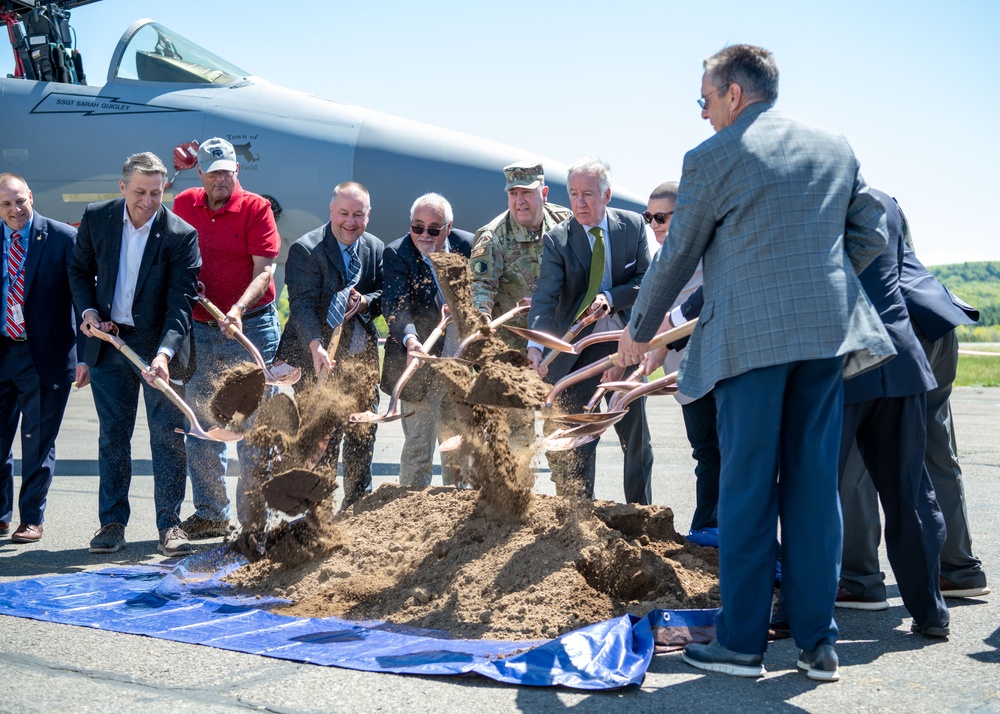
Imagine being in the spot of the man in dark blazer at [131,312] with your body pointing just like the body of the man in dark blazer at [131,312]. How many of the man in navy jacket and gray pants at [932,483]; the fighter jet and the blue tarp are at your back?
1

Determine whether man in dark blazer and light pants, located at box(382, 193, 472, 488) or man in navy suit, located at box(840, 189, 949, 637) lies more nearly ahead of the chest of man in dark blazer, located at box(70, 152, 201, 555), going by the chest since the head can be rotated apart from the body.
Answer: the man in navy suit

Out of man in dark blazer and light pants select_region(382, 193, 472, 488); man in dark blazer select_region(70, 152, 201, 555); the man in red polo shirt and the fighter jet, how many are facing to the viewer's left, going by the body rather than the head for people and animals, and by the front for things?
0

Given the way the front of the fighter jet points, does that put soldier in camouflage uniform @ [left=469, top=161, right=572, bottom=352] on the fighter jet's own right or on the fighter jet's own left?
on the fighter jet's own right

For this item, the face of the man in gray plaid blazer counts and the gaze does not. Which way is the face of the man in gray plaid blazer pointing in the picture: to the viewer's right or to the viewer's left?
to the viewer's left

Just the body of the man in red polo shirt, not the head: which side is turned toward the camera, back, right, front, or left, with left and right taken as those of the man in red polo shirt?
front

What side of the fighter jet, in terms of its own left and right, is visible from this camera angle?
right

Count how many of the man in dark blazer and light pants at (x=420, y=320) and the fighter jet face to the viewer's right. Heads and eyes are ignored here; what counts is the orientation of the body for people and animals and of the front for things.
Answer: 1

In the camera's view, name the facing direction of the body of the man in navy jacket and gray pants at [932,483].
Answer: to the viewer's left

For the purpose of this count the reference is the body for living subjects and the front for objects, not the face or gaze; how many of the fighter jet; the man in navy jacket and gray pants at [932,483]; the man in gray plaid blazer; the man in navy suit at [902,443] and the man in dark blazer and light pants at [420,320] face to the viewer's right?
1

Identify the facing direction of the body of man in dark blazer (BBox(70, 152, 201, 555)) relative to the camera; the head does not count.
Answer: toward the camera

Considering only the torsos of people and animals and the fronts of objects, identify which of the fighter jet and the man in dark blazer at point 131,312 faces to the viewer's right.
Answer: the fighter jet

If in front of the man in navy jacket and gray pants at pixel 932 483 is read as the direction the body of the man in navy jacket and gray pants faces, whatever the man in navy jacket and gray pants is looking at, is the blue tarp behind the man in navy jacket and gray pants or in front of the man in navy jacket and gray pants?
in front

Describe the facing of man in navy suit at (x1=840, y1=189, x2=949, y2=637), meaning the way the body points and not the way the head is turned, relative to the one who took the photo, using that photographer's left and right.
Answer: facing to the left of the viewer

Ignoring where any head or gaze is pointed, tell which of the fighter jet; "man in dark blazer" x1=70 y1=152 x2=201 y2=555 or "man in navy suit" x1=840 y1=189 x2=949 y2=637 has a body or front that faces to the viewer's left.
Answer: the man in navy suit
